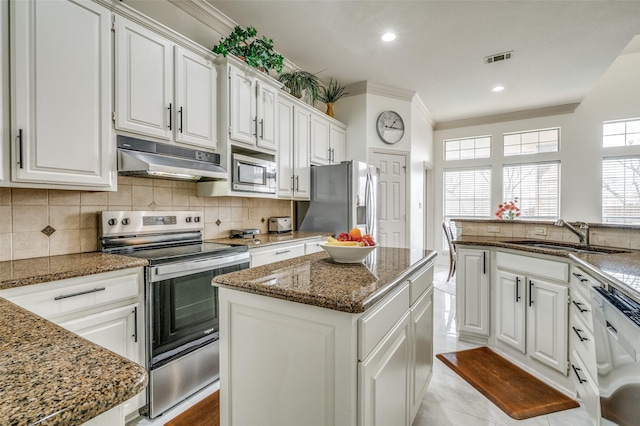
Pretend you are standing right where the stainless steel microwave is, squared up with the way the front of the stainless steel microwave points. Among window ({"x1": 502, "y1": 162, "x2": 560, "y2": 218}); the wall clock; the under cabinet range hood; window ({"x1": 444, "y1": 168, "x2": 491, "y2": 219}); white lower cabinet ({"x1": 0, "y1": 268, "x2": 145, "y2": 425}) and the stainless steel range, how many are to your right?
3

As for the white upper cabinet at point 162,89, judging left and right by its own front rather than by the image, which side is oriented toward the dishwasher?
front

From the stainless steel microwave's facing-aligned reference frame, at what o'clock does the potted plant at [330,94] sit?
The potted plant is roughly at 9 o'clock from the stainless steel microwave.

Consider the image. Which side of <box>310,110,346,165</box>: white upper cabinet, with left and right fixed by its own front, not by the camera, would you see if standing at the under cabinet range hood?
right

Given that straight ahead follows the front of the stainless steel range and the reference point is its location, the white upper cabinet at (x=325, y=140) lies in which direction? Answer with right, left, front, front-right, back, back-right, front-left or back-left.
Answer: left

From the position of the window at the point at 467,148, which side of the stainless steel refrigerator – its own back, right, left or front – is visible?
left

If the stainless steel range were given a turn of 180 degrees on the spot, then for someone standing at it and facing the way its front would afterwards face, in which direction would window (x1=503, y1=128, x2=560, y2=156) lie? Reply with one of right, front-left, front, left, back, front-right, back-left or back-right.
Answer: back-right

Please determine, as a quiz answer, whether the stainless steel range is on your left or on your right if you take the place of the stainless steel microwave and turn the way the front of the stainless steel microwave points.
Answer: on your right

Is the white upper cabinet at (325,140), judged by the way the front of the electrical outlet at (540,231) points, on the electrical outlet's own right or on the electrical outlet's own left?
on the electrical outlet's own right

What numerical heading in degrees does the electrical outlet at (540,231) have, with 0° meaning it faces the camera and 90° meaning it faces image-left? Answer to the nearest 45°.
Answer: approximately 0°

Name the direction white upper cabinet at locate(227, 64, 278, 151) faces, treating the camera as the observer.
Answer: facing the viewer and to the right of the viewer

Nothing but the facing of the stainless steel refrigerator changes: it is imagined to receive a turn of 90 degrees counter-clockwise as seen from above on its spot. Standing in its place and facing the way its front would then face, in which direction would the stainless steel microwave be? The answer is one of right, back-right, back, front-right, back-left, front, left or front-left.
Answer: back

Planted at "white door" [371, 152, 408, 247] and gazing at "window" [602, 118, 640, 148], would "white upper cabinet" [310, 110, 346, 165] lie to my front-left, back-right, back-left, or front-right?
back-right
